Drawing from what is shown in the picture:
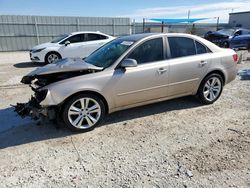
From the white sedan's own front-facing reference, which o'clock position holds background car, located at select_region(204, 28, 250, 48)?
The background car is roughly at 7 o'clock from the white sedan.
